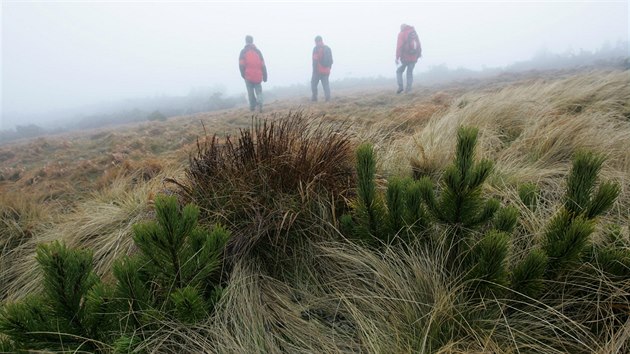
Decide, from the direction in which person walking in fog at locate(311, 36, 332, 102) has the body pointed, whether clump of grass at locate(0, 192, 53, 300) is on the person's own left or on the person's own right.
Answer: on the person's own left

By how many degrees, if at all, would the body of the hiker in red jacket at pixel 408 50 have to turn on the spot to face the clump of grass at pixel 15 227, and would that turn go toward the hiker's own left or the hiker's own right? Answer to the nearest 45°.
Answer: approximately 135° to the hiker's own left

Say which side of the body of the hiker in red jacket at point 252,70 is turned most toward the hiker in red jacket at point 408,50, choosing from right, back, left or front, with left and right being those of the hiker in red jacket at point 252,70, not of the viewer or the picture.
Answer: right

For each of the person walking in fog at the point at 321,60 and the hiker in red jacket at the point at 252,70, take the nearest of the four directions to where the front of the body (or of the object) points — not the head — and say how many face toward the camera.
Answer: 0

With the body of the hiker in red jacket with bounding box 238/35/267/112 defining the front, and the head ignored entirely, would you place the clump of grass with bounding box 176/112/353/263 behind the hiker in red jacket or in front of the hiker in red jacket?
behind

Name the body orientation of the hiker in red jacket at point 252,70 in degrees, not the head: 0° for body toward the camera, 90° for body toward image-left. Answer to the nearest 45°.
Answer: approximately 180°

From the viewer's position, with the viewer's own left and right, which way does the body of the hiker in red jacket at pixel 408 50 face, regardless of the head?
facing away from the viewer and to the left of the viewer

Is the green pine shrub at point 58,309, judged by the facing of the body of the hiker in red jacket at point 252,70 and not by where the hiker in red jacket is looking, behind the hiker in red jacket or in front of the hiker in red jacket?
behind

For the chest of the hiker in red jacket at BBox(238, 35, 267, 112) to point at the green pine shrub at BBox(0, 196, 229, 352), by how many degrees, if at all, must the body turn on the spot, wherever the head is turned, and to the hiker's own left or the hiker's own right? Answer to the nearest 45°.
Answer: approximately 180°

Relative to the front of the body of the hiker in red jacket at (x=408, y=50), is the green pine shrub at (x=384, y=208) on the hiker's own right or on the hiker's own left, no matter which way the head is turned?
on the hiker's own left

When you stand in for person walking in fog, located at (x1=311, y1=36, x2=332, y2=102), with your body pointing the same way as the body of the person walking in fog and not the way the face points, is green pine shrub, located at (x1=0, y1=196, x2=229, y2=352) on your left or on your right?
on your left

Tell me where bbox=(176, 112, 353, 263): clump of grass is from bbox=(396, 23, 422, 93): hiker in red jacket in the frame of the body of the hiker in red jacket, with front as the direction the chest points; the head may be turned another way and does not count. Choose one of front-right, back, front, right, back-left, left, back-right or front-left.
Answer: back-left

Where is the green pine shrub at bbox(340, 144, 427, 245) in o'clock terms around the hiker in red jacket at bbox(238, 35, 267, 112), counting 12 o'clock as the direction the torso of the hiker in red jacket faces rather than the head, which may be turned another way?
The green pine shrub is roughly at 6 o'clock from the hiker in red jacket.

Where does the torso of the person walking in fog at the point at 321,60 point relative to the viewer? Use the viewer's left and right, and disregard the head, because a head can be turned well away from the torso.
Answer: facing away from the viewer and to the left of the viewer
